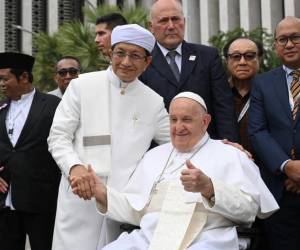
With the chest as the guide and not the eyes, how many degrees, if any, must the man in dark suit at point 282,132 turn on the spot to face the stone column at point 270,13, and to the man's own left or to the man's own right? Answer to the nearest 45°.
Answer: approximately 180°

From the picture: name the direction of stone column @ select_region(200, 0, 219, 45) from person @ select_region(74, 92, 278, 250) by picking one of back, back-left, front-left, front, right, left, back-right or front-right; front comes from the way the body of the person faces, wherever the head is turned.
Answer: back-right

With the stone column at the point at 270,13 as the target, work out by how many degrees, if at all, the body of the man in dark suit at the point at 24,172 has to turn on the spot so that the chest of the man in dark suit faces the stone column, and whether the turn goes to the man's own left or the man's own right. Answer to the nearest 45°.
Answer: approximately 180°

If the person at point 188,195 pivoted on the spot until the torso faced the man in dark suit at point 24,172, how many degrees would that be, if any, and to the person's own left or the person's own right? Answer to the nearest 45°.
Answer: approximately 90° to the person's own right

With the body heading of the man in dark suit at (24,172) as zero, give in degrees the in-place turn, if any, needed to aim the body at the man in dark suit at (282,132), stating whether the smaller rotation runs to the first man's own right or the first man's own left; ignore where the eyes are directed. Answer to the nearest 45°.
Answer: approximately 90° to the first man's own left

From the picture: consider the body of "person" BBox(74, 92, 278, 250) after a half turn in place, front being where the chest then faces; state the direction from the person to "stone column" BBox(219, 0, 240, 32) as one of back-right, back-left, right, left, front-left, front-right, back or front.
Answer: front-left

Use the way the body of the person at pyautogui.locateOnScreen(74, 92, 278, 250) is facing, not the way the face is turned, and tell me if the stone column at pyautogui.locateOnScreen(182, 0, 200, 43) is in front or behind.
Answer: behind

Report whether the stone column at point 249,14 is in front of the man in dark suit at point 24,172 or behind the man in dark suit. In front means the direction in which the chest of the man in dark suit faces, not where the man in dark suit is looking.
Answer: behind
